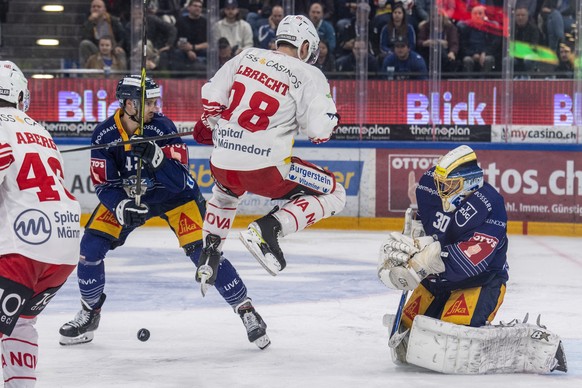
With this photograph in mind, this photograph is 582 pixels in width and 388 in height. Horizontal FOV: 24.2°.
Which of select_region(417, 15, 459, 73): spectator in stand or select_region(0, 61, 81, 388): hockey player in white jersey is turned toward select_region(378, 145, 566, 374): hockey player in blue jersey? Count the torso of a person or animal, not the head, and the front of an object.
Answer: the spectator in stand

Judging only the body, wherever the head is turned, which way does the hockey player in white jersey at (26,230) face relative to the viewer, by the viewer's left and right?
facing away from the viewer and to the left of the viewer

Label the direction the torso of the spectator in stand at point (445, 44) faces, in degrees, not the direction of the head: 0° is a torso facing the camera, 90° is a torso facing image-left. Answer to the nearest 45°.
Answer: approximately 0°

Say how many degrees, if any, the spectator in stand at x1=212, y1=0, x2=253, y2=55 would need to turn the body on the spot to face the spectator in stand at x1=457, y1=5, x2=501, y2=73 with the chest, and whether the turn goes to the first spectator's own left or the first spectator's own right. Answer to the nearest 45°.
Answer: approximately 90° to the first spectator's own left

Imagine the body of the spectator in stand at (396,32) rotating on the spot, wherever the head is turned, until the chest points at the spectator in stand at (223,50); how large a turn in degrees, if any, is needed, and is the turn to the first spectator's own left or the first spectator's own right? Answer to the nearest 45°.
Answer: approximately 90° to the first spectator's own right

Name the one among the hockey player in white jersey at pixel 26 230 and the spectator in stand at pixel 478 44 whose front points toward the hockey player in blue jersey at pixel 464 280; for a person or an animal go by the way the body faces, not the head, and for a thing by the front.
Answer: the spectator in stand

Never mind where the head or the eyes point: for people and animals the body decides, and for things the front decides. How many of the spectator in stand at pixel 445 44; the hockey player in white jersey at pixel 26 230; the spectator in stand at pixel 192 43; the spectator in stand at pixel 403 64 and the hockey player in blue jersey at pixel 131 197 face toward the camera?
4

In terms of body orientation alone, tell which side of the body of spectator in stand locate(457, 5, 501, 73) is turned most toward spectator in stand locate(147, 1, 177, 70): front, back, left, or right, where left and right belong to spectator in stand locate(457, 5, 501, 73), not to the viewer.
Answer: right
